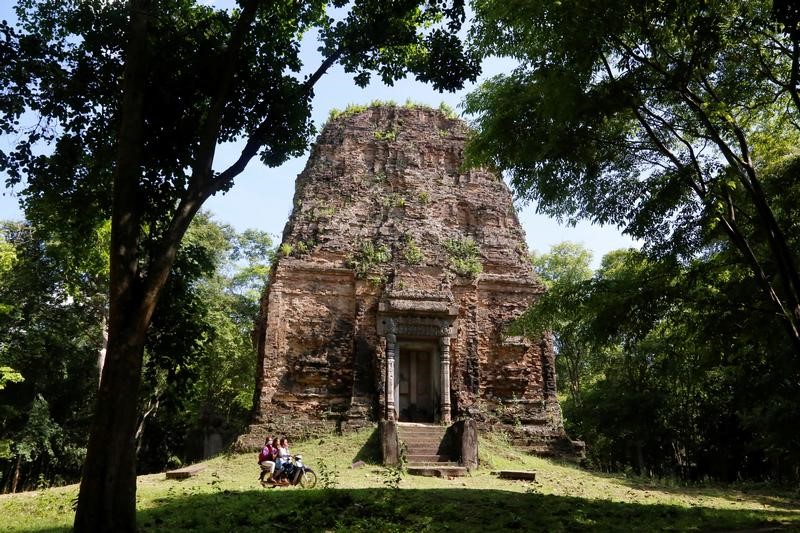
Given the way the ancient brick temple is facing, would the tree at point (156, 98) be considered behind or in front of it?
in front

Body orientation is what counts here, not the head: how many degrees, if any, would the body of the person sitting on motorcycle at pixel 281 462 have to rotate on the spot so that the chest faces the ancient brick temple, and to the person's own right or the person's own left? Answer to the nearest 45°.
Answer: approximately 45° to the person's own left

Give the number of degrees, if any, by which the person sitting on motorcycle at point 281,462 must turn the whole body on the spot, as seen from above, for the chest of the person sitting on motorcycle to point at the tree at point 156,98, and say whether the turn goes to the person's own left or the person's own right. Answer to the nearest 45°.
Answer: approximately 90° to the person's own right

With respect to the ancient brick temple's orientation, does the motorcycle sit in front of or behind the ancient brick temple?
in front

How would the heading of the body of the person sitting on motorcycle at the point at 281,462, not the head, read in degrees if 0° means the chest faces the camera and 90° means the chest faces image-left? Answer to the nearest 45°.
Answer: approximately 270°

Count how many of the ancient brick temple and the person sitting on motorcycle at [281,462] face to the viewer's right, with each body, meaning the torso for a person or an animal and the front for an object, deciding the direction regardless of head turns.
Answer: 1

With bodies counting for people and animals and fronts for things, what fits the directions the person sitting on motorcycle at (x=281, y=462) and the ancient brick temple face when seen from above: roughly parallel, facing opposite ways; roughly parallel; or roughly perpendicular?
roughly perpendicular

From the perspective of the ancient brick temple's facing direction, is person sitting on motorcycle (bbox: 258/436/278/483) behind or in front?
in front

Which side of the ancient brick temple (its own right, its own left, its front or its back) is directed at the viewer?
front

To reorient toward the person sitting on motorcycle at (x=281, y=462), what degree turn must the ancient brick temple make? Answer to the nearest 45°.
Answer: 0° — it already faces them
